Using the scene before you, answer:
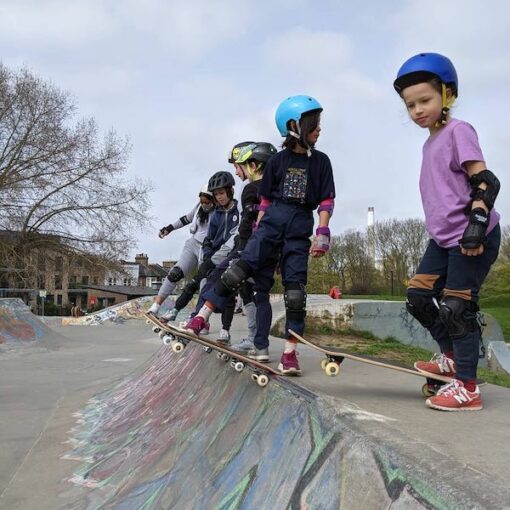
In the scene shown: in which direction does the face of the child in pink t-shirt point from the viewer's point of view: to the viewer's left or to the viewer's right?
to the viewer's left

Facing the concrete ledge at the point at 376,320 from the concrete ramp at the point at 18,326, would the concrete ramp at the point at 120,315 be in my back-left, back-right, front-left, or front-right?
front-left

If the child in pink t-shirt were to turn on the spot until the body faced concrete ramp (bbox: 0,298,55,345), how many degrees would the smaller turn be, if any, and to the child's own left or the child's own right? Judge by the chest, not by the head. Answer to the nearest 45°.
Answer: approximately 90° to the child's own right

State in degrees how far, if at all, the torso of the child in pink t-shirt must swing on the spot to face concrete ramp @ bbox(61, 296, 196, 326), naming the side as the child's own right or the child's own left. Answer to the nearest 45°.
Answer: approximately 90° to the child's own right

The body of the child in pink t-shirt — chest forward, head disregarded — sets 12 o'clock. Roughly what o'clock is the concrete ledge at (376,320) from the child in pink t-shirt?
The concrete ledge is roughly at 4 o'clock from the child in pink t-shirt.

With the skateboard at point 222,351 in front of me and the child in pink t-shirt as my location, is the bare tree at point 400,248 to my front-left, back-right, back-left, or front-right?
front-right

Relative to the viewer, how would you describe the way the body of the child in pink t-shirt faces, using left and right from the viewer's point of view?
facing the viewer and to the left of the viewer

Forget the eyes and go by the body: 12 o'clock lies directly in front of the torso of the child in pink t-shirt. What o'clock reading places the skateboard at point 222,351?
The skateboard is roughly at 2 o'clock from the child in pink t-shirt.

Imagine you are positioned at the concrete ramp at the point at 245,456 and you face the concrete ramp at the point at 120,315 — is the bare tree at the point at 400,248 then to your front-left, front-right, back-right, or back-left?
front-right

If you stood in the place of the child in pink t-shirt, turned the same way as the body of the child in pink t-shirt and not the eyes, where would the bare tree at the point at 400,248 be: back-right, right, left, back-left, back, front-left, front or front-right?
back-right
